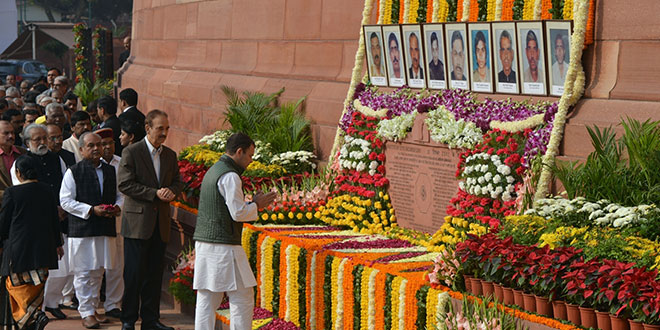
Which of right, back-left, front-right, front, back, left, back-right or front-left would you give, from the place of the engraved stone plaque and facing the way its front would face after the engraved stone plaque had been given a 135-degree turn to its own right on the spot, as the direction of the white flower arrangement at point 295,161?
front

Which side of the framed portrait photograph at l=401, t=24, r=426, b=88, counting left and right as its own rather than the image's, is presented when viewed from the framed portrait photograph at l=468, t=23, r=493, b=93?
left

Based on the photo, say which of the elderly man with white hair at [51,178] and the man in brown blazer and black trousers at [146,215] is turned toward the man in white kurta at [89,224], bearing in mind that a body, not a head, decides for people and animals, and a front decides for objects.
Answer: the elderly man with white hair

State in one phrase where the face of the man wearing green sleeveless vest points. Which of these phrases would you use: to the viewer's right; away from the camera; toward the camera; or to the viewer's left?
to the viewer's right

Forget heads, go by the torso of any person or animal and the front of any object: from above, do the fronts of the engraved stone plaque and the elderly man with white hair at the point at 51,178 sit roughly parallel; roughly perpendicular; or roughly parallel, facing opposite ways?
roughly perpendicular

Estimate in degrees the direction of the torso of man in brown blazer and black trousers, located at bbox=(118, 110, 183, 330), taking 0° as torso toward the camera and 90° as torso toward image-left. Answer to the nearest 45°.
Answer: approximately 315°

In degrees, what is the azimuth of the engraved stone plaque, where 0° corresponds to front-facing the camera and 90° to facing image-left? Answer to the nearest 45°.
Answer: approximately 0°

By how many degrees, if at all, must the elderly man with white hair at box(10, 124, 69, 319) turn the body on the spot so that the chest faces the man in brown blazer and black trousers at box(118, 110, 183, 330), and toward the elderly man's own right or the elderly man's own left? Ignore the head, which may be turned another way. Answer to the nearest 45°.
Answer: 0° — they already face them
